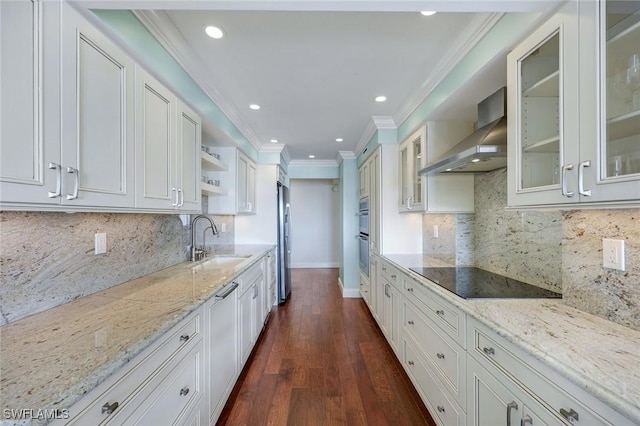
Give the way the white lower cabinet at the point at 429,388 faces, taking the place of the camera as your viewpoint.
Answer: facing the viewer and to the left of the viewer

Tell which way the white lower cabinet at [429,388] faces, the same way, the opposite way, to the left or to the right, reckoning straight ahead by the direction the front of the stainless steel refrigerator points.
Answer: the opposite way

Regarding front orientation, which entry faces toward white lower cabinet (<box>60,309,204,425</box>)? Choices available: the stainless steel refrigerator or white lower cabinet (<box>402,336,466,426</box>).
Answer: white lower cabinet (<box>402,336,466,426</box>)

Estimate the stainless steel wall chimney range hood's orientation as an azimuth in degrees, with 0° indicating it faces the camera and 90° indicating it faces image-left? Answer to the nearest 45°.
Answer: approximately 45°

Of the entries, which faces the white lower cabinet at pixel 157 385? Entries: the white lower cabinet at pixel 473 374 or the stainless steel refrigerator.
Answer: the white lower cabinet at pixel 473 374

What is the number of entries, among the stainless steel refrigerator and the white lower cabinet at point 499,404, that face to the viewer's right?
1

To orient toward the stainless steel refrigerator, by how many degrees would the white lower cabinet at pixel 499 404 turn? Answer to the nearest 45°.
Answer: approximately 90° to its right

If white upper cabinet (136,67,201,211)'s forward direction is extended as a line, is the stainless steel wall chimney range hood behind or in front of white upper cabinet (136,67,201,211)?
in front

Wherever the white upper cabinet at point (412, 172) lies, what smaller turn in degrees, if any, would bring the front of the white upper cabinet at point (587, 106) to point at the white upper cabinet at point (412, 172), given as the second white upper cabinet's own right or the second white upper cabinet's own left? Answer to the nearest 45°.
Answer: approximately 90° to the second white upper cabinet's own right

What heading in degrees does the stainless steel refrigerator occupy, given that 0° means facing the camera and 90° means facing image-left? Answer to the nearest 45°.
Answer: approximately 270°

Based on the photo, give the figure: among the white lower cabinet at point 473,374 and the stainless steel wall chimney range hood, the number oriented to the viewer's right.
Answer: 0

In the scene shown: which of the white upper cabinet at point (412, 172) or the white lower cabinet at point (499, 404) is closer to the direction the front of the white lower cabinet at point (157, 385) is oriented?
the white lower cabinet

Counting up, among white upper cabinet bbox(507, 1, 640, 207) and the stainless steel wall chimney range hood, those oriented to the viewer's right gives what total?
0
